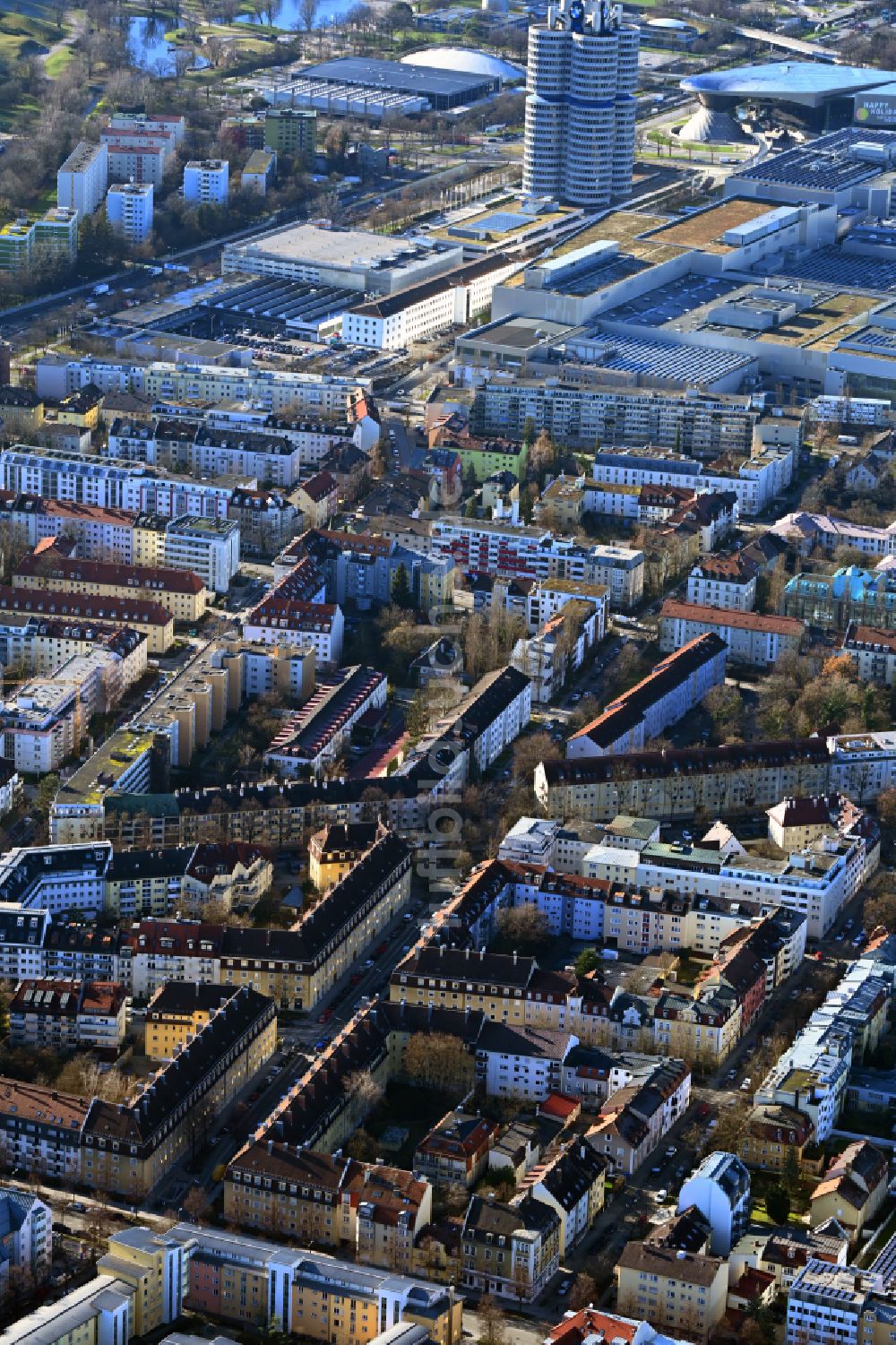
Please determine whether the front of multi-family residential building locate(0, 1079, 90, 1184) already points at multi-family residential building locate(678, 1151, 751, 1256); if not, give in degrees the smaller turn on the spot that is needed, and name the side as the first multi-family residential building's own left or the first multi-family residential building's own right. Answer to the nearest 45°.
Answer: approximately 90° to the first multi-family residential building's own left

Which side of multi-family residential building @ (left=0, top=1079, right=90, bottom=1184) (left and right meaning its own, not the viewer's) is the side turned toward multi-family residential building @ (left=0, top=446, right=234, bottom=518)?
back

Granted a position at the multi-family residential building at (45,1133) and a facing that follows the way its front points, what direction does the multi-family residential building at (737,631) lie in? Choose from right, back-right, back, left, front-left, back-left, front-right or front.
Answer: back-left

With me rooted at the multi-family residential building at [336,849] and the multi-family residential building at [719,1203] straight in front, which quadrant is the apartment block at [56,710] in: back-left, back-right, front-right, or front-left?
back-right

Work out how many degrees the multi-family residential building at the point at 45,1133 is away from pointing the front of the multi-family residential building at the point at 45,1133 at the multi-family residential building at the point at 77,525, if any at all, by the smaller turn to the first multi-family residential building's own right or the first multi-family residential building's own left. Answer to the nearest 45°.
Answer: approximately 180°

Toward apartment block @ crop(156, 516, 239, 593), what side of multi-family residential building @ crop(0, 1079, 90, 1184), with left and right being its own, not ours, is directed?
back

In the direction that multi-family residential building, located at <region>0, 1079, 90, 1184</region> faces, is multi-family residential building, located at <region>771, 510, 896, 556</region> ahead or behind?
behind

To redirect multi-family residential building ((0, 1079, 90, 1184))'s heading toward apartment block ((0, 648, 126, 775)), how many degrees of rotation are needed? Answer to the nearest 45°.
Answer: approximately 180°

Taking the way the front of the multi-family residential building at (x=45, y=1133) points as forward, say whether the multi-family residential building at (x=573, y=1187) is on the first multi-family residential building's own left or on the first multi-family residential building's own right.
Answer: on the first multi-family residential building's own left

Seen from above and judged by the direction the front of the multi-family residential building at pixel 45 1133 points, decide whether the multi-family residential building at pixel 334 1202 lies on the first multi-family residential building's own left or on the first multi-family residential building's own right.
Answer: on the first multi-family residential building's own left

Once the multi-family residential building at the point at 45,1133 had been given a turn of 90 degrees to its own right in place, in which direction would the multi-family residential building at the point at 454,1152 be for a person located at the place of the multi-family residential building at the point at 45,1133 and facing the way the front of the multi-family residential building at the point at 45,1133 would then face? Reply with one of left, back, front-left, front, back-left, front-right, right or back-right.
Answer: back

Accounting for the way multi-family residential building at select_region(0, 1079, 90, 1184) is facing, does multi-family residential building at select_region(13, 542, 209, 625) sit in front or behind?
behind

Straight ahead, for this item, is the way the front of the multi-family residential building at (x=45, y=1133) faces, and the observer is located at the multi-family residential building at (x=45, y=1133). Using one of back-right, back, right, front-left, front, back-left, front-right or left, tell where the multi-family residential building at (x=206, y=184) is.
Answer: back

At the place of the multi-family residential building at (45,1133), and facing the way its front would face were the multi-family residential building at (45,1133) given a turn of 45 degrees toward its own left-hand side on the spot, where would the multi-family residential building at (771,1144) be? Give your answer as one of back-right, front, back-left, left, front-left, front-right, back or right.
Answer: front-left

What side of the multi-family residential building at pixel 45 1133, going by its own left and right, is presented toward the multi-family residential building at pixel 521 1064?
left

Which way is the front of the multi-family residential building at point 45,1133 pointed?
toward the camera
